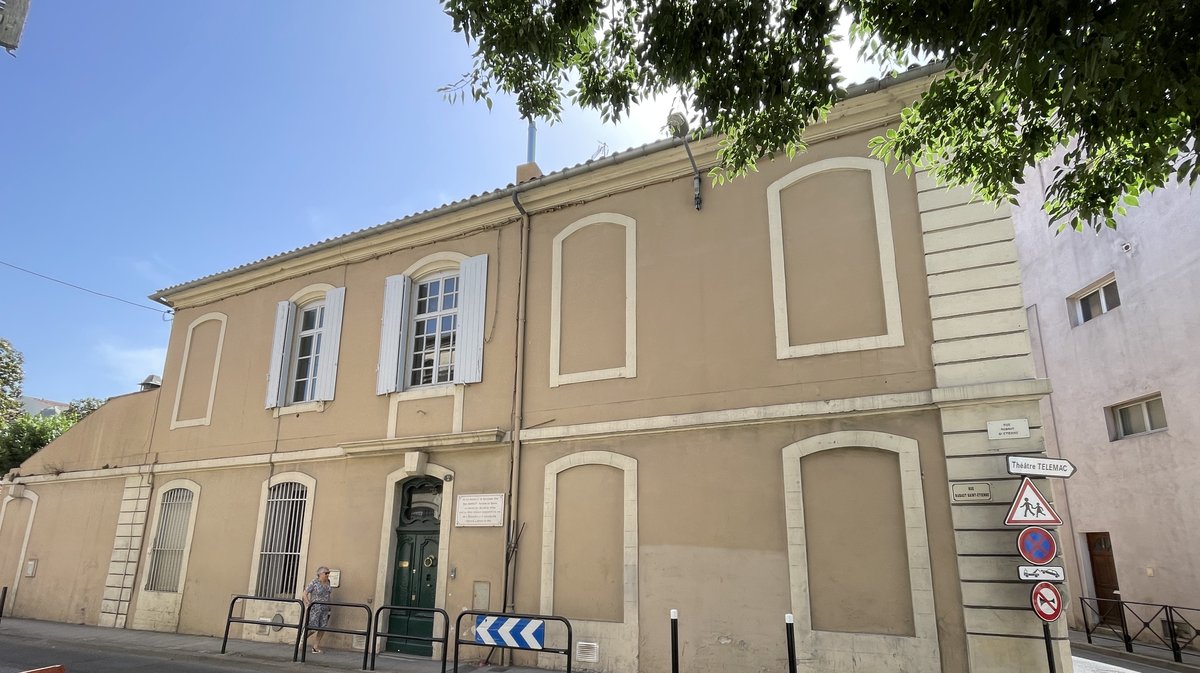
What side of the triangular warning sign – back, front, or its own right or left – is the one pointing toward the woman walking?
right

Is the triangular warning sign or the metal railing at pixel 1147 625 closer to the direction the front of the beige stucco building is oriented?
the triangular warning sign

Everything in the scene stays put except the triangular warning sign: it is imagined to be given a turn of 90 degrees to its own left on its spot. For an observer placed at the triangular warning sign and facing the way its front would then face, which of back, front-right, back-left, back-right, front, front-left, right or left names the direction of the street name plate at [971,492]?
back-left

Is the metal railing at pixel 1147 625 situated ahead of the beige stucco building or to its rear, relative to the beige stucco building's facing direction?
to the rear

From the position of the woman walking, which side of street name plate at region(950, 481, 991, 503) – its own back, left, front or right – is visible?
right
